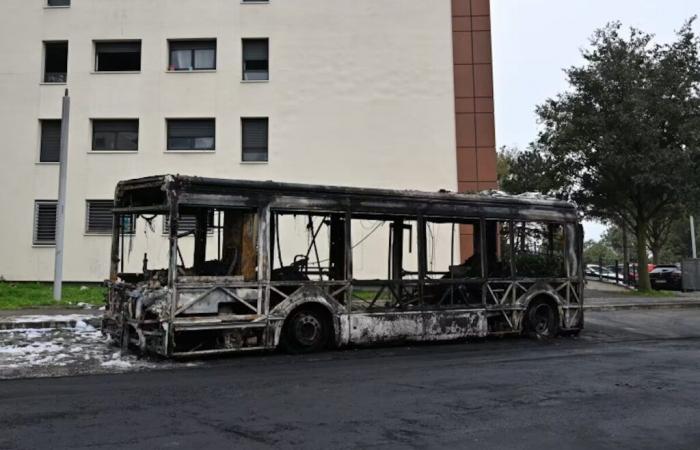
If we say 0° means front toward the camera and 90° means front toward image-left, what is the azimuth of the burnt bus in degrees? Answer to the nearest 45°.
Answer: approximately 45°

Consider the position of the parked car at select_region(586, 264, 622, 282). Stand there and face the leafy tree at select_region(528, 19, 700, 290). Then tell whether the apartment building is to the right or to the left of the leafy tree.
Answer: right

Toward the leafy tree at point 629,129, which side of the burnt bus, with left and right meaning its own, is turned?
back

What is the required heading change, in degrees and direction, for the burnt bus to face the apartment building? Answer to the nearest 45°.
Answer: approximately 135° to its right

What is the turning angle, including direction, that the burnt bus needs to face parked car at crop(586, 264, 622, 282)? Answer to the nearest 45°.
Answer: approximately 180°

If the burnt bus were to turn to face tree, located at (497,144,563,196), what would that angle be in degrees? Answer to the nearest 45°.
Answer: approximately 180°

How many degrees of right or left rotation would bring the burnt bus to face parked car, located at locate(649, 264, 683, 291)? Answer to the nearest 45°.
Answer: approximately 180°
